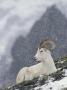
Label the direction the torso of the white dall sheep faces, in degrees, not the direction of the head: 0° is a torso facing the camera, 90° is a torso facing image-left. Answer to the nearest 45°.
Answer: approximately 270°
